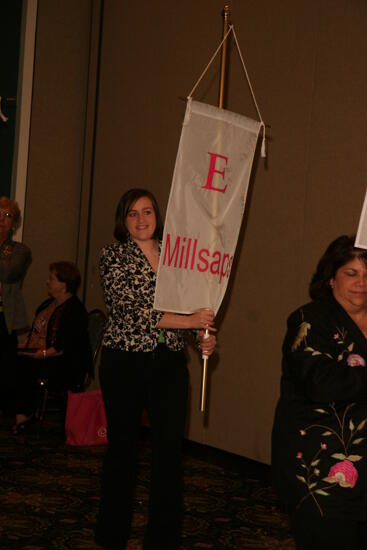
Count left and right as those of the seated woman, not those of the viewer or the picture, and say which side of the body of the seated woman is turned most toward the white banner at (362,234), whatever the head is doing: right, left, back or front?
left

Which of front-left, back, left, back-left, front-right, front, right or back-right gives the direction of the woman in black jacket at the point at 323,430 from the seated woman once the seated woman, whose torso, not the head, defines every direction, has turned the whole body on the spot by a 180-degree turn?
right

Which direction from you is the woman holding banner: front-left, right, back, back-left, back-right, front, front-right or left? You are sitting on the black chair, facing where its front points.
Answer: left

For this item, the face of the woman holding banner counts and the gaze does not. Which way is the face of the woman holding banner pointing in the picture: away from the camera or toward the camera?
toward the camera

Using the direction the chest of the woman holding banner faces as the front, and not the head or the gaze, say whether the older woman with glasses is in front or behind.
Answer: behind

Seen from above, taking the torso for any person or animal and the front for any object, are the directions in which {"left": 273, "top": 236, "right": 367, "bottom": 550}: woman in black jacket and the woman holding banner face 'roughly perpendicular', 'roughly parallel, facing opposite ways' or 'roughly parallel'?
roughly parallel

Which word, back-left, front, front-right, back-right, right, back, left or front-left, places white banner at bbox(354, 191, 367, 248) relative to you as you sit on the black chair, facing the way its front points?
left
